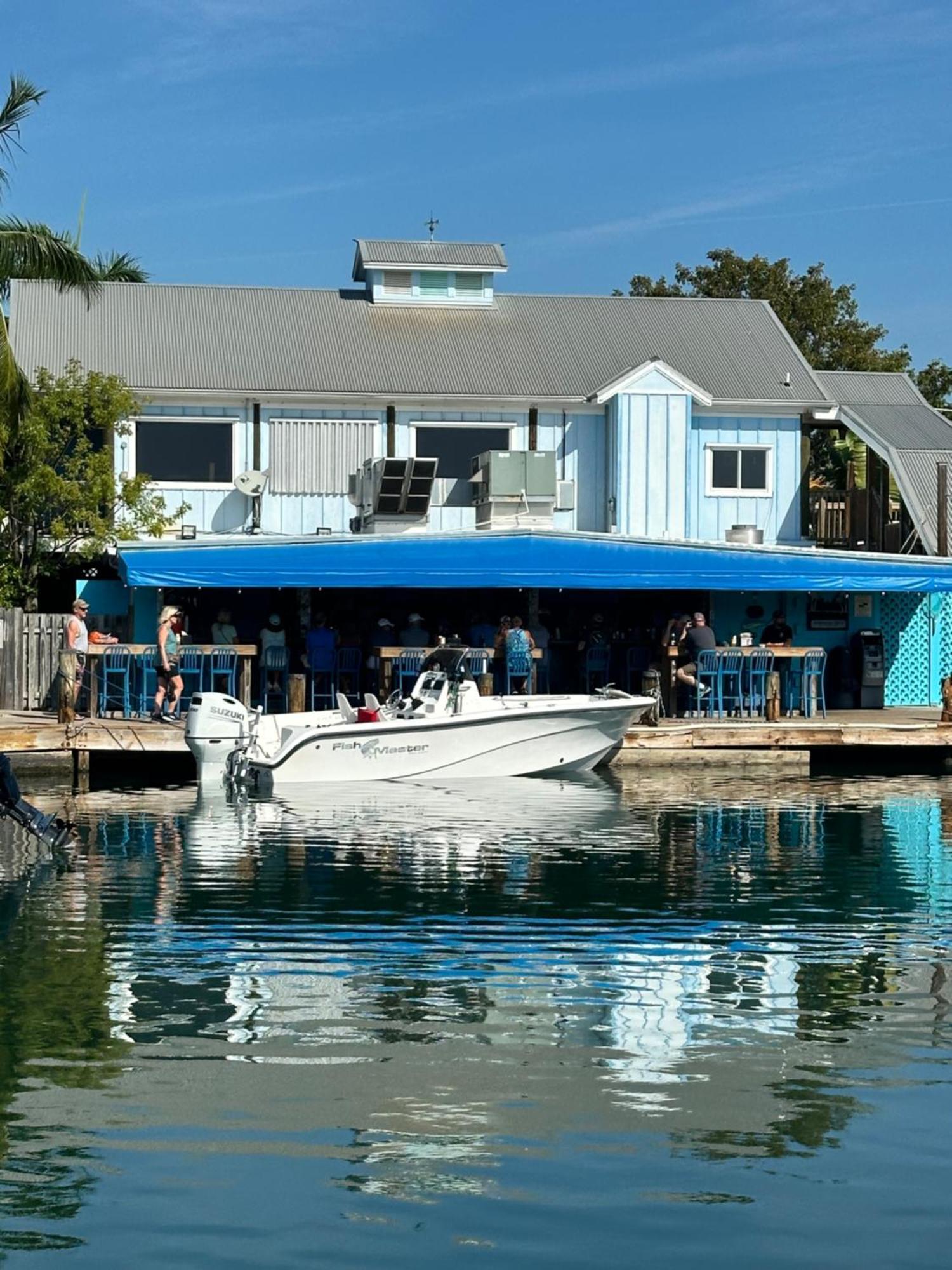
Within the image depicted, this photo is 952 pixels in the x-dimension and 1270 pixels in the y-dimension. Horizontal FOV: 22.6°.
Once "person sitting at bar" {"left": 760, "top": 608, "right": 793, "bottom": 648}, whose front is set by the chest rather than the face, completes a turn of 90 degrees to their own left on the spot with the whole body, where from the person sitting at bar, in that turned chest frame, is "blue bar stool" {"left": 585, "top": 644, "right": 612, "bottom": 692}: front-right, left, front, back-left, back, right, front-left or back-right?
back

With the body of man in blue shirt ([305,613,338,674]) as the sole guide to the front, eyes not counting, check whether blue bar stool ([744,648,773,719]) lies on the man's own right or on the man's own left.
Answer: on the man's own right

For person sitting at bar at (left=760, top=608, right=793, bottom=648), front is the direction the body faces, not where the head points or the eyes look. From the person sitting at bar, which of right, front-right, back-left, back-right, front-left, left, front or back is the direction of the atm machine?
back-left

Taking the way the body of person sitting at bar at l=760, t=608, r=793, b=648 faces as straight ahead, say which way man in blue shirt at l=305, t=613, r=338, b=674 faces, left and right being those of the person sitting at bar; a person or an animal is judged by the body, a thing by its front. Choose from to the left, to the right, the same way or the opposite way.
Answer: the opposite way

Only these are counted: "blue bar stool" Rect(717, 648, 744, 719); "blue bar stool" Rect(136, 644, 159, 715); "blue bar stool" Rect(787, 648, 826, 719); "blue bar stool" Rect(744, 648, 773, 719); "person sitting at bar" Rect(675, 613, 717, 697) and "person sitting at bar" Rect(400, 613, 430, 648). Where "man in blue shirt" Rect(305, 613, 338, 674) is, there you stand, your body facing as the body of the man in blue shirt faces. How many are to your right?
5
